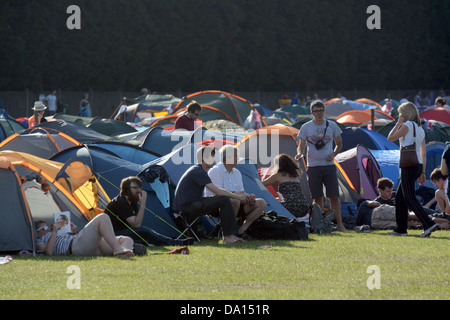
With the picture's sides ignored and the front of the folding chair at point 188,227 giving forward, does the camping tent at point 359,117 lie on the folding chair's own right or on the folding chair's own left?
on the folding chair's own left

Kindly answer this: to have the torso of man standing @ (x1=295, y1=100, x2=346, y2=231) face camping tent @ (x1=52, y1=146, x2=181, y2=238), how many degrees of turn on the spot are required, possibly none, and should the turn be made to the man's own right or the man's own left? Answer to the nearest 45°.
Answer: approximately 90° to the man's own right

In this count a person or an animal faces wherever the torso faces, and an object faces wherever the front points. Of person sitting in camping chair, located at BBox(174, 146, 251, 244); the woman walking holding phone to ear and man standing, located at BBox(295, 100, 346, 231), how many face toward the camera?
1

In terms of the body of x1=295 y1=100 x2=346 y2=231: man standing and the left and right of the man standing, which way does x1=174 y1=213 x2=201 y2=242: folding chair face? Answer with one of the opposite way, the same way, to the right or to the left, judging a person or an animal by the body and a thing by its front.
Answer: to the left

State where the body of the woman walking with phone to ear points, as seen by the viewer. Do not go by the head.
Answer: to the viewer's left

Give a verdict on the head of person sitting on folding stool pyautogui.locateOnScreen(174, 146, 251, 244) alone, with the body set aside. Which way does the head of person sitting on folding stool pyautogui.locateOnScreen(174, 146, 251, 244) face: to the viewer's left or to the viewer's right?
to the viewer's right

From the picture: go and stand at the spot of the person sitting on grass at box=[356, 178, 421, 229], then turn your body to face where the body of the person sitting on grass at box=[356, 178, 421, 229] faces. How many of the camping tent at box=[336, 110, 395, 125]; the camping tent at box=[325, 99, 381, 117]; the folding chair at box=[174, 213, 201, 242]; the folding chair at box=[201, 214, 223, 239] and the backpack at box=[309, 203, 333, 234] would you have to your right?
3

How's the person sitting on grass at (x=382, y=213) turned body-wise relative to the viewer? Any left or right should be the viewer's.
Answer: facing the viewer and to the right of the viewer

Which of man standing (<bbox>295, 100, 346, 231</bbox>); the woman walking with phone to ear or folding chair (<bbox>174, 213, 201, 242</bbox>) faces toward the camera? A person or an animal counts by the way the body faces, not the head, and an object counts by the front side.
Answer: the man standing

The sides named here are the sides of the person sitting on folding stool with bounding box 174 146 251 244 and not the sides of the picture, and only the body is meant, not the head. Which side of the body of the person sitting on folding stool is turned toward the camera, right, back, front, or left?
right

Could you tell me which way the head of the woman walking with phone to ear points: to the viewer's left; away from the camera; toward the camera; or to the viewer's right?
to the viewer's left

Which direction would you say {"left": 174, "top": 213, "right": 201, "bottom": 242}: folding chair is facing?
to the viewer's right

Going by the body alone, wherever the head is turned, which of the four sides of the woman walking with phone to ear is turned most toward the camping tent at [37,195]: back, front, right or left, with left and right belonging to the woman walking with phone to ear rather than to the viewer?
front

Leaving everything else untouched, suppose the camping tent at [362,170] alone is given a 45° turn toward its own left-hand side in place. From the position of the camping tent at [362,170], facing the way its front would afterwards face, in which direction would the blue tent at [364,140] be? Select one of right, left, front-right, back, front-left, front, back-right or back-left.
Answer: left

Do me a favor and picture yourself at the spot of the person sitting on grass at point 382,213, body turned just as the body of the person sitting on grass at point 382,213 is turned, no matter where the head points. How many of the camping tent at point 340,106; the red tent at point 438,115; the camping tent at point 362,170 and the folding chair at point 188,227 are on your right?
1

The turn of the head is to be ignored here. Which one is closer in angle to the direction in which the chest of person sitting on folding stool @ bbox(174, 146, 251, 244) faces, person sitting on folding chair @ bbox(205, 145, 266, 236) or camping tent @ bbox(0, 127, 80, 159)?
the person sitting on folding chair
